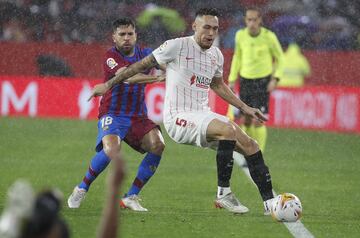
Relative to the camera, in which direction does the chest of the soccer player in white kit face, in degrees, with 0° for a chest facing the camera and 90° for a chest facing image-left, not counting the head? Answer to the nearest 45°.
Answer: approximately 315°

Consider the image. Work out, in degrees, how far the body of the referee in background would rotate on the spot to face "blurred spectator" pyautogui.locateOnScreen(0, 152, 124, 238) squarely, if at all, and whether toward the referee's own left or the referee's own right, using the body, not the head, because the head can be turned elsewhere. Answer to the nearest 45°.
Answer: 0° — they already face them

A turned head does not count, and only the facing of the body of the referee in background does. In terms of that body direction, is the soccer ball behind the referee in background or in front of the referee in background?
in front

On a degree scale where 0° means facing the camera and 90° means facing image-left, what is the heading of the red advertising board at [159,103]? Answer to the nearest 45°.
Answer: approximately 0°

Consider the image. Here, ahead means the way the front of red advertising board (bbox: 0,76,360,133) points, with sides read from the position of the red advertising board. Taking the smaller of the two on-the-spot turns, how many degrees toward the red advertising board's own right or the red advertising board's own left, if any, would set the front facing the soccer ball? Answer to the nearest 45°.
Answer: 0° — it already faces it

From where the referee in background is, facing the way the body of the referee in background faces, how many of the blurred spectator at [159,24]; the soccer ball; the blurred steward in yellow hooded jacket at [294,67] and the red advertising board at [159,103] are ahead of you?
1

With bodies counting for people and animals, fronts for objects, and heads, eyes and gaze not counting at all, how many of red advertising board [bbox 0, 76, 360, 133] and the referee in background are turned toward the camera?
2

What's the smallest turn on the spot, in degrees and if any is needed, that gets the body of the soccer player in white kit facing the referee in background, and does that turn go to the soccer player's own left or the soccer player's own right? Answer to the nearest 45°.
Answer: approximately 135° to the soccer player's own left

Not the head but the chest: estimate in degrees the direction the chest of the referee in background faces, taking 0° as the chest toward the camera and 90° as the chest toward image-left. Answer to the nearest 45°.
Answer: approximately 0°

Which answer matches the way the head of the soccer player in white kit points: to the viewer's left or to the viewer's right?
to the viewer's right

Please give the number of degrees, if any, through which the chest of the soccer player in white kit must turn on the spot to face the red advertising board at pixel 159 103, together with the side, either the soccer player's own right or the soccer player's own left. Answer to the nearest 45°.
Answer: approximately 135° to the soccer player's own left
